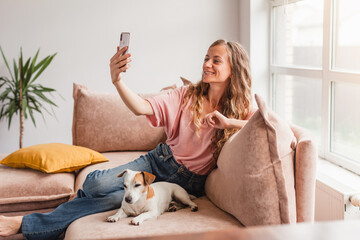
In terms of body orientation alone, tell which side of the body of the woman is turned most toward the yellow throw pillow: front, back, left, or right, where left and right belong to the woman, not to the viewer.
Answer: right

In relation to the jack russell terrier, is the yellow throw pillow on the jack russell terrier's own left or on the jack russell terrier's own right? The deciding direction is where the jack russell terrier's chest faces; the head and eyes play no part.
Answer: on the jack russell terrier's own right

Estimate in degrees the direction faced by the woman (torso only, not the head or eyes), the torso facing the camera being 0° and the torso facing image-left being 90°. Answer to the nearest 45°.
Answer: approximately 45°

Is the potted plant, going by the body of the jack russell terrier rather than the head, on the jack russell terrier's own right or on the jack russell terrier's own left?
on the jack russell terrier's own right

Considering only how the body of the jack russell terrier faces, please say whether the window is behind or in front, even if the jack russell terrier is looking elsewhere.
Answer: behind
